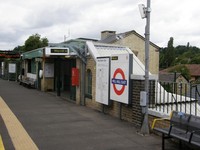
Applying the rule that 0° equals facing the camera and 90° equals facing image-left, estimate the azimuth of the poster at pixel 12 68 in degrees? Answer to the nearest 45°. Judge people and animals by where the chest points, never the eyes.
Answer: approximately 0°

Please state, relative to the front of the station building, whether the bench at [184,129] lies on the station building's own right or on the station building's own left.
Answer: on the station building's own left

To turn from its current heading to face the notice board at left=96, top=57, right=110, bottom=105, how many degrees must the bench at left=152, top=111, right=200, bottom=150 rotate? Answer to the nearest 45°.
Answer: approximately 90° to its right
